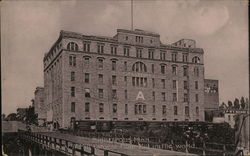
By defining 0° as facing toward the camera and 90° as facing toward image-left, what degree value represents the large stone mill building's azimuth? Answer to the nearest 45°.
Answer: approximately 0°

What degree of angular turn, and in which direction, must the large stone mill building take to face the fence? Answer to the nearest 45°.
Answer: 0° — it already faces it
